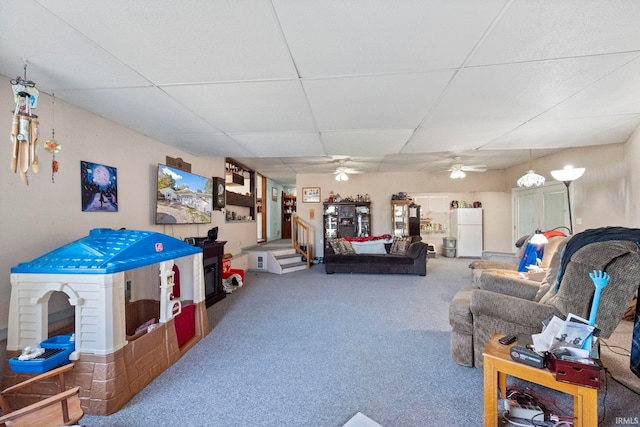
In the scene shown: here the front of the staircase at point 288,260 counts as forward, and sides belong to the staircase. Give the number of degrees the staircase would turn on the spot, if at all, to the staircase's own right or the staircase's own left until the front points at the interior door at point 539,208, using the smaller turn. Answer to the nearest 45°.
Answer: approximately 45° to the staircase's own left

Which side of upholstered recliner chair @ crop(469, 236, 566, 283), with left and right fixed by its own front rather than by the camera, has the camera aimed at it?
left

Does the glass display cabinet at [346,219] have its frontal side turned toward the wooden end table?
yes

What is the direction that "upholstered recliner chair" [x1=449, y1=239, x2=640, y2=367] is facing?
to the viewer's left

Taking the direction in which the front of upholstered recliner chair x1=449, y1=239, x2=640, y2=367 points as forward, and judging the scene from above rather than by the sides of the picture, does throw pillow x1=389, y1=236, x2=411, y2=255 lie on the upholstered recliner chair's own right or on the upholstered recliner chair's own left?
on the upholstered recliner chair's own right

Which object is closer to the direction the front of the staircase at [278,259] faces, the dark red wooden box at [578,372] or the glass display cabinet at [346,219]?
the dark red wooden box

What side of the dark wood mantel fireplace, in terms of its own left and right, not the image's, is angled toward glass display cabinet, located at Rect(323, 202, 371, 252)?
left

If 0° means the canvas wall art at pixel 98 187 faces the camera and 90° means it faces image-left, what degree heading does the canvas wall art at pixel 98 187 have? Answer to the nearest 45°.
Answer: approximately 315°

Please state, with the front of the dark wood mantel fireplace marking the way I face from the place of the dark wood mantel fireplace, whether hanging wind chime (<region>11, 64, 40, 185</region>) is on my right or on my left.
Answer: on my right

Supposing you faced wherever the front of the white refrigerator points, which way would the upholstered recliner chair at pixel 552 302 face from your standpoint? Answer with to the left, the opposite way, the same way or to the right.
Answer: to the right
